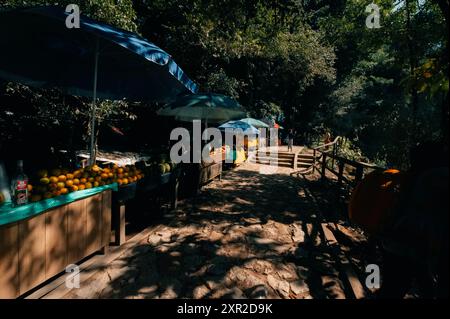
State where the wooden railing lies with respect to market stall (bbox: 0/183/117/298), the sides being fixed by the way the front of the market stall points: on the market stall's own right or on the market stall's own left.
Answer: on the market stall's own left

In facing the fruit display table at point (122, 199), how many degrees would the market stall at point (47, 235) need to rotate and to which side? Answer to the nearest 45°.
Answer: approximately 90° to its left

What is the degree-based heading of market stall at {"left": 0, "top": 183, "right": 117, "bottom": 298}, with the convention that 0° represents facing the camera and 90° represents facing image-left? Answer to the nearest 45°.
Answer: approximately 315°

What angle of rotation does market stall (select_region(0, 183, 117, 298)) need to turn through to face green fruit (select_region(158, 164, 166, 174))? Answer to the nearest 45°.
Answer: approximately 90° to its left
